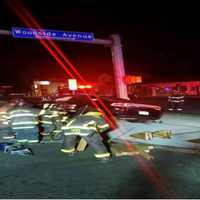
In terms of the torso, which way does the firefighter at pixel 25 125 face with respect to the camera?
away from the camera

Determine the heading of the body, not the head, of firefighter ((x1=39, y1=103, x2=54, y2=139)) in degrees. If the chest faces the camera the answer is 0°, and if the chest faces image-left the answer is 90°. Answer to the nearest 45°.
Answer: approximately 180°
